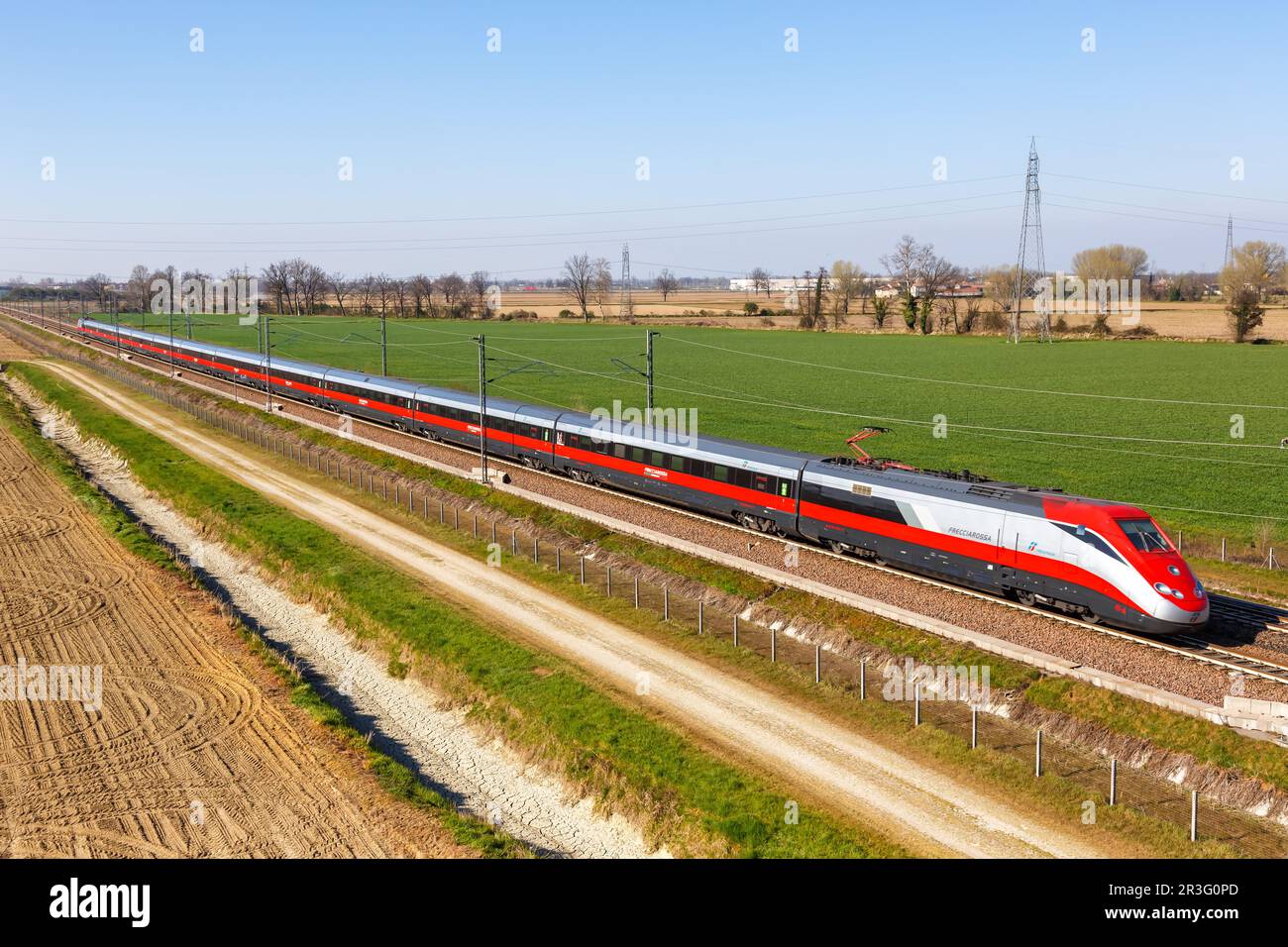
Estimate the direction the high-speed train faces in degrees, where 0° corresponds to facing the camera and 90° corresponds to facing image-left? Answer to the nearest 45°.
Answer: approximately 315°
